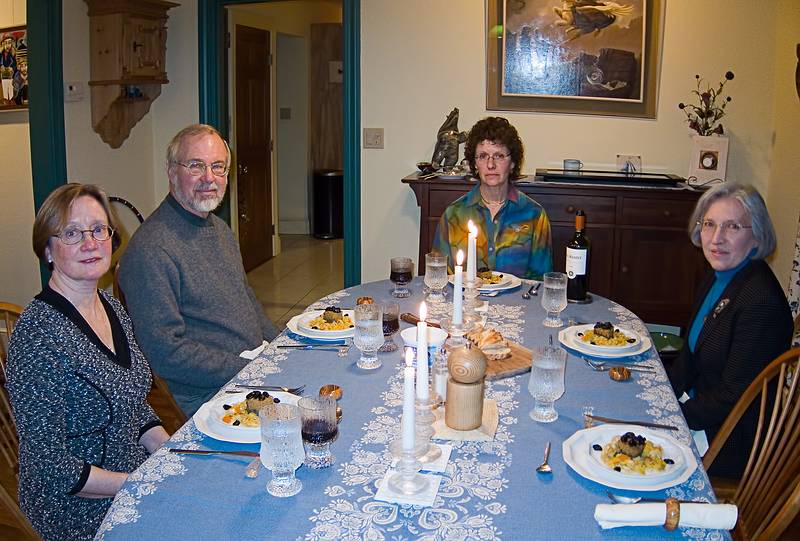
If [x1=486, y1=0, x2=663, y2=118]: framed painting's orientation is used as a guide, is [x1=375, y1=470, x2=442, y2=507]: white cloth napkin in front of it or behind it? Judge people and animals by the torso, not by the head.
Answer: in front

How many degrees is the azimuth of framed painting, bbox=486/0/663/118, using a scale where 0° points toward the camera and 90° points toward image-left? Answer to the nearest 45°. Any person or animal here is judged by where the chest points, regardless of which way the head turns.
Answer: approximately 0°

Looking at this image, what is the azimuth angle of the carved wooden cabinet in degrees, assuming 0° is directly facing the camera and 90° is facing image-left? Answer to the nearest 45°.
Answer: approximately 315°

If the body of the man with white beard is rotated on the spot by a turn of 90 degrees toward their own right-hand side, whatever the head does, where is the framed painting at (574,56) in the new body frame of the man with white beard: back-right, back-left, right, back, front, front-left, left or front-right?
back

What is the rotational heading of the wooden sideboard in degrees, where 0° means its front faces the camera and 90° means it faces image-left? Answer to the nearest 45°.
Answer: approximately 0°

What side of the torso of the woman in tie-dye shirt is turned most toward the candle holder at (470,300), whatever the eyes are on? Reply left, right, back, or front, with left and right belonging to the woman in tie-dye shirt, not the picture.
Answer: front

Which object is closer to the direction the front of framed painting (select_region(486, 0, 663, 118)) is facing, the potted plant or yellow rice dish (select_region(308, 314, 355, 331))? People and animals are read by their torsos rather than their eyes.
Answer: the yellow rice dish

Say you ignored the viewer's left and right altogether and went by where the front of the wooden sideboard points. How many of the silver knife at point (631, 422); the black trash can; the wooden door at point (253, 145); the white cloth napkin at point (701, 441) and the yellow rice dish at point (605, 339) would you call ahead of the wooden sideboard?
3

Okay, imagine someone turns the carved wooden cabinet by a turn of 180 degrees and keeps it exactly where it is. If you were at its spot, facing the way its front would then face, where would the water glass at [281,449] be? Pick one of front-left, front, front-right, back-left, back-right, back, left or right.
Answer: back-left

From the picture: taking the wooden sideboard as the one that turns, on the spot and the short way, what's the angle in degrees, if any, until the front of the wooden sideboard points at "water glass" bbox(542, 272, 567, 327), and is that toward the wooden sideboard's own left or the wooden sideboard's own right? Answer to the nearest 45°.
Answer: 0° — it already faces it
